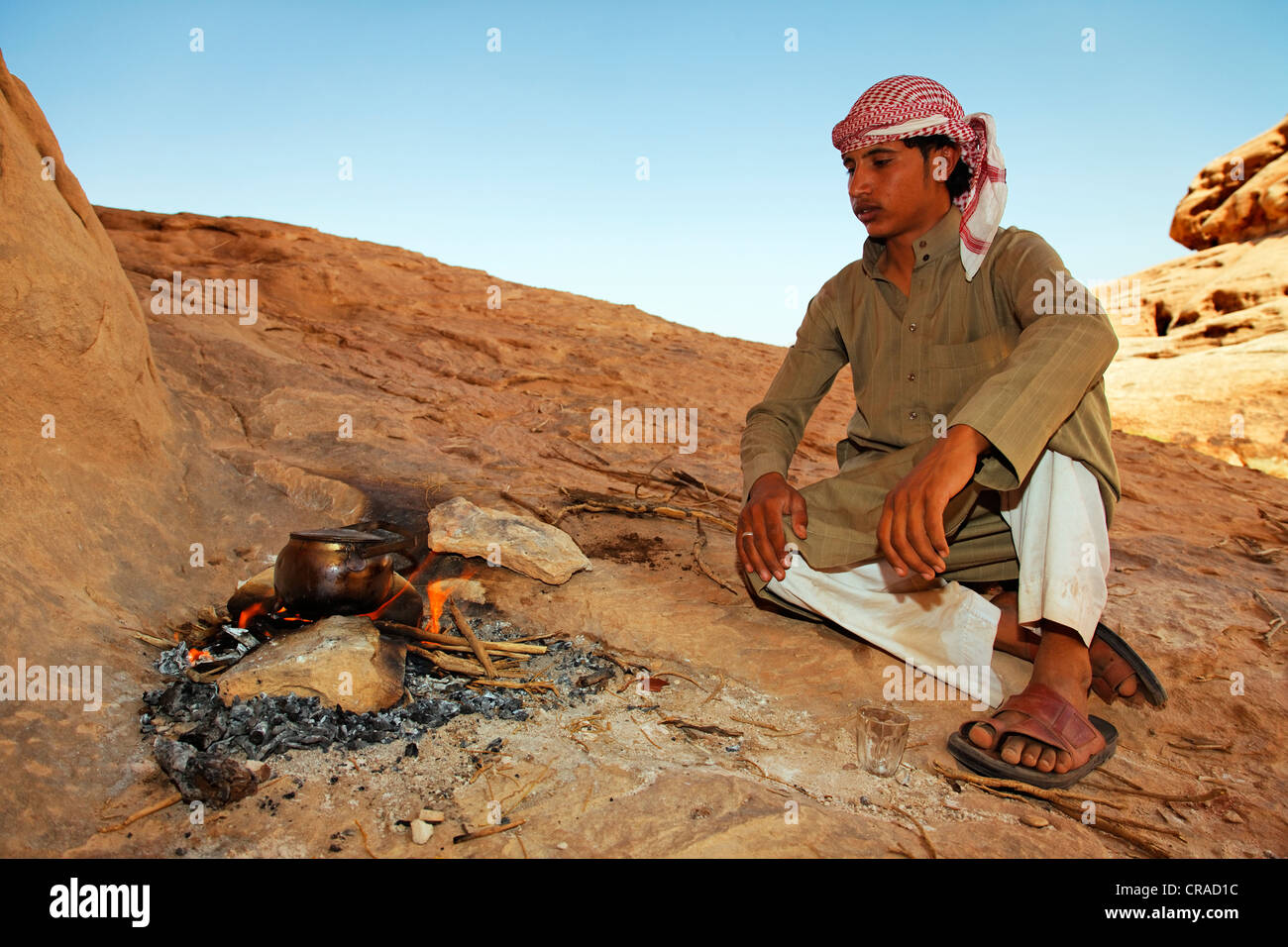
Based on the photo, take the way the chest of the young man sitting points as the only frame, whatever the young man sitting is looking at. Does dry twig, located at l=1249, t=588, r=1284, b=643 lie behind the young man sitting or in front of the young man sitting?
behind

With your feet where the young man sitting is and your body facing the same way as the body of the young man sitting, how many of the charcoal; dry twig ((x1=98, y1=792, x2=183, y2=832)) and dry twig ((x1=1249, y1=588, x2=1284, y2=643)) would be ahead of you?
2

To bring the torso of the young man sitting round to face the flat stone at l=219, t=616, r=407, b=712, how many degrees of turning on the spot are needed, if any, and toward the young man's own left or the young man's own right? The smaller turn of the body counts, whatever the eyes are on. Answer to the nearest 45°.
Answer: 0° — they already face it

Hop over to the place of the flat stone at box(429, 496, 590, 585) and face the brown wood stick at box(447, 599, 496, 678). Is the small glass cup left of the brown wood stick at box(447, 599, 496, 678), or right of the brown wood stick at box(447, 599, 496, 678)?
left

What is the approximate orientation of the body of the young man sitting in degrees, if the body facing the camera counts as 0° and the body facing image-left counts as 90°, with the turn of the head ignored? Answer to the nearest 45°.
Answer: approximately 45°

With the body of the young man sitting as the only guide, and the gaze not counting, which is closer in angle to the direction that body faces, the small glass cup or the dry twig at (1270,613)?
the small glass cup

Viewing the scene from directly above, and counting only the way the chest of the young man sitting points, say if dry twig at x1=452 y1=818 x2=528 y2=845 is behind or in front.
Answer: in front

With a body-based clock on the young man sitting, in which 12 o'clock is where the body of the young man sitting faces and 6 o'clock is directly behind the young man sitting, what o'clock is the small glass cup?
The small glass cup is roughly at 11 o'clock from the young man sitting.

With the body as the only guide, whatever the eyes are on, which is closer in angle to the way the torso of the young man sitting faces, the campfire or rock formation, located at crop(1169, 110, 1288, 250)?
the campfire
